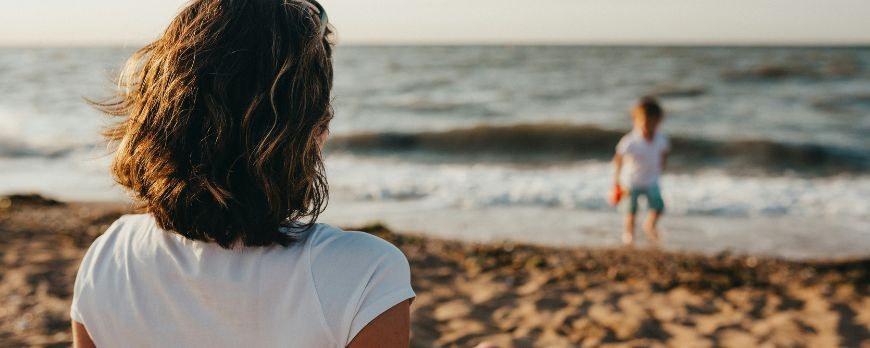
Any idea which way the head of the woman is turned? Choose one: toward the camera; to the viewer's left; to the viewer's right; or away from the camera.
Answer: away from the camera

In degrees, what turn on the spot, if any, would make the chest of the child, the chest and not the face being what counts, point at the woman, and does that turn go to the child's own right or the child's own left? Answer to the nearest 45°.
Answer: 0° — they already face them

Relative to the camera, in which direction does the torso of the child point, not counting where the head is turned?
toward the camera
